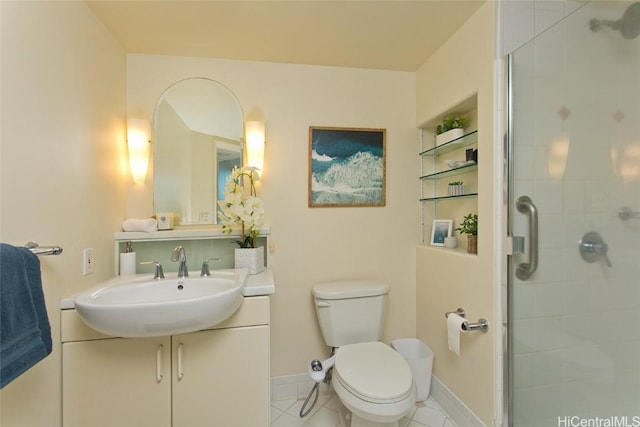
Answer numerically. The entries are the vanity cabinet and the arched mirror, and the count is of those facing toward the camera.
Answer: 2

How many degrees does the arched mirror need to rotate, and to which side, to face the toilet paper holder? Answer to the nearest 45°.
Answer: approximately 45° to its left

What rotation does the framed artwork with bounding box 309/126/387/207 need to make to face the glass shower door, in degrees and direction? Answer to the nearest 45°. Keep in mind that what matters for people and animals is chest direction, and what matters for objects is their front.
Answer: approximately 45° to its left

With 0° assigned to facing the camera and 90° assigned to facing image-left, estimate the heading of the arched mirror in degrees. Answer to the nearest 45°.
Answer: approximately 0°

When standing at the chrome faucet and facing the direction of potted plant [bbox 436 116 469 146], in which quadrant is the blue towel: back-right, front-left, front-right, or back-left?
back-right

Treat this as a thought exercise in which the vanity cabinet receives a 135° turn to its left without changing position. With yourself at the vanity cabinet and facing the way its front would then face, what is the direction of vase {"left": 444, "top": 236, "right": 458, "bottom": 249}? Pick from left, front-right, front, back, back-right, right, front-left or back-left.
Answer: front-right

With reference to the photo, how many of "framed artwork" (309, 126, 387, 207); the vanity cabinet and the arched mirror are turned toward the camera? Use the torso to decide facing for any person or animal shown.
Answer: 3

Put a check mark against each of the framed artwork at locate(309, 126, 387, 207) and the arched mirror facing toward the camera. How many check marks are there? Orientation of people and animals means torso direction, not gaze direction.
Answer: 2

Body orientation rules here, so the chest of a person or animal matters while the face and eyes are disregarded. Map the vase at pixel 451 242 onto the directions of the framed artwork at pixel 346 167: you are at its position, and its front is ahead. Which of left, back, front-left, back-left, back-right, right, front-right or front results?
left

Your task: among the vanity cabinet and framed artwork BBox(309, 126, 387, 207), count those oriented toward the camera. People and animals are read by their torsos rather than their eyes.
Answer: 2

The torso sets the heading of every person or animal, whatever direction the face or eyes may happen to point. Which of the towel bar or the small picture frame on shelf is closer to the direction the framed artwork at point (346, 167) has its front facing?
the towel bar

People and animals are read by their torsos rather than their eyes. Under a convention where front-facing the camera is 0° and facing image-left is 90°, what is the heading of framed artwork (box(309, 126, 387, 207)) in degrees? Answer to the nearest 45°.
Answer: approximately 0°
